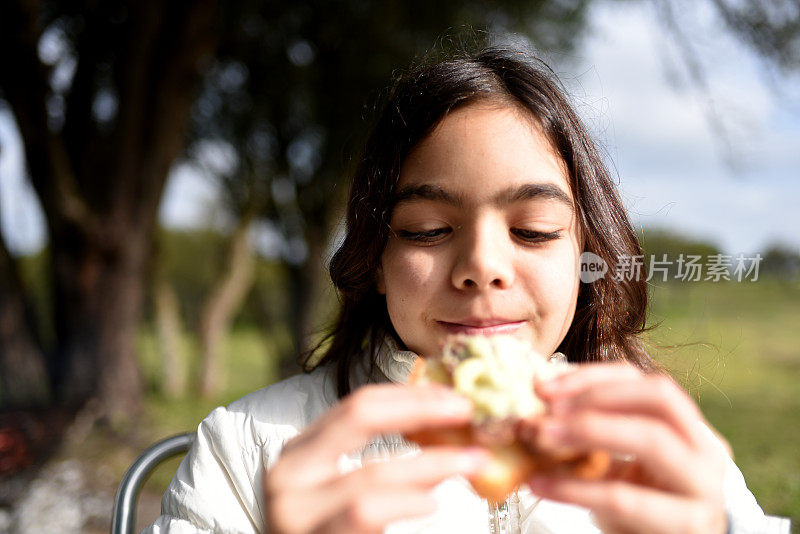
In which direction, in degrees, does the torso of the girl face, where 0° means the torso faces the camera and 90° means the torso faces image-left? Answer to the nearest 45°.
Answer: approximately 0°

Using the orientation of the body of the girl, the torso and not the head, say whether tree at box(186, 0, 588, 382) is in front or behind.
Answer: behind

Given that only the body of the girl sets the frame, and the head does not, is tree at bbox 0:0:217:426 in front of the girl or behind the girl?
behind
